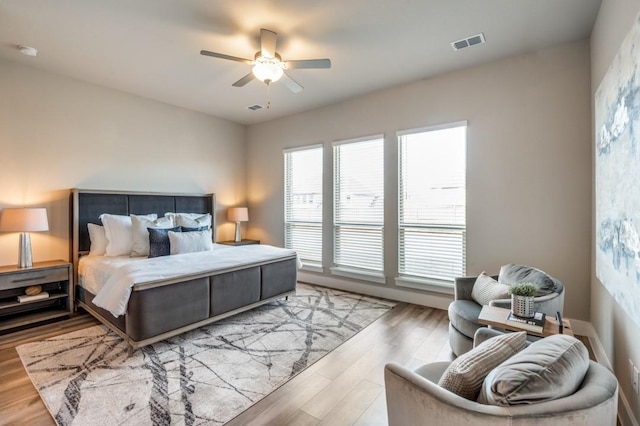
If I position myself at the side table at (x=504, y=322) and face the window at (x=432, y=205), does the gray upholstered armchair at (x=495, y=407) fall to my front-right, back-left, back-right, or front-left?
back-left

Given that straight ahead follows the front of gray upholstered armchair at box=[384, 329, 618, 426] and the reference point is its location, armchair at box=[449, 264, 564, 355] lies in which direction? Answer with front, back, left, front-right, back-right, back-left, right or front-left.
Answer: front

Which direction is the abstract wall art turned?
to the viewer's left

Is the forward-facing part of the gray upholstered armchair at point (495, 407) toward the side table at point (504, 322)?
yes

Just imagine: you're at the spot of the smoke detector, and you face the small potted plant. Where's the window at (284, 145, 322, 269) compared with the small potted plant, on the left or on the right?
left

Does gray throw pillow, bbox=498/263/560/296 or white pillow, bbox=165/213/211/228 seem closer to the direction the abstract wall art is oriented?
the white pillow

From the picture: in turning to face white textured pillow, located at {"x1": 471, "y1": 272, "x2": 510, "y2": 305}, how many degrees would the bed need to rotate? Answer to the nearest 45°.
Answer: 0° — it already faces it

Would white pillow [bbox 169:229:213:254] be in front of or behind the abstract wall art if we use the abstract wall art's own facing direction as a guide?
in front

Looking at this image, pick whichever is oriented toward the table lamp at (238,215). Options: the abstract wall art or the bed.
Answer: the abstract wall art

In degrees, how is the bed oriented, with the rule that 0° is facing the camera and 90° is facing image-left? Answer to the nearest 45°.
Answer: approximately 315°
